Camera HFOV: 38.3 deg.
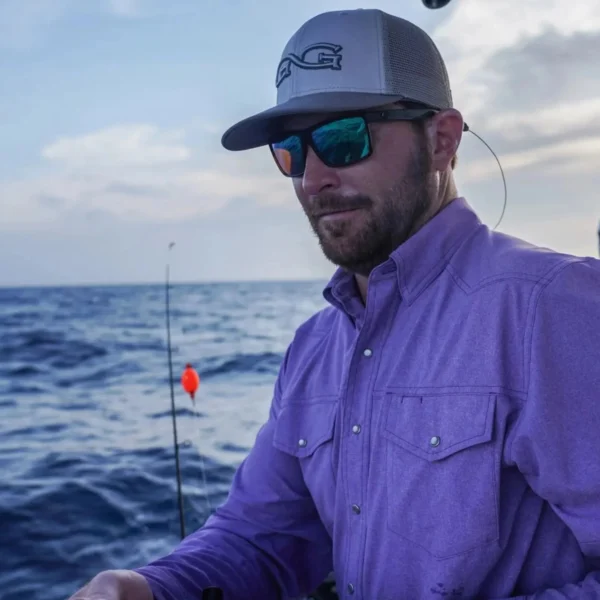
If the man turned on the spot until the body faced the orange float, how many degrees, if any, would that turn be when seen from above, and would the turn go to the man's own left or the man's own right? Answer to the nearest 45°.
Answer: approximately 135° to the man's own right

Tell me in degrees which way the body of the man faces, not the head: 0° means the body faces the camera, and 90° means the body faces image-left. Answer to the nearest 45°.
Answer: approximately 45°
